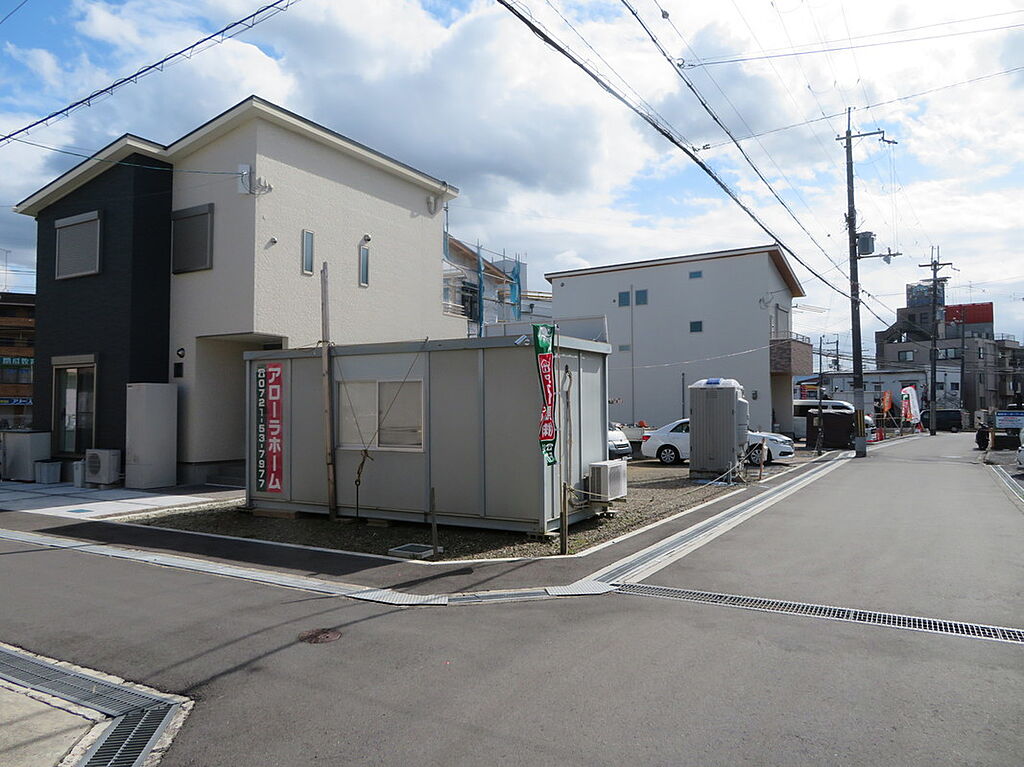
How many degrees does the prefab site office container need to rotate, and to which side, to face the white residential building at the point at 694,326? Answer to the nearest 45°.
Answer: approximately 180°

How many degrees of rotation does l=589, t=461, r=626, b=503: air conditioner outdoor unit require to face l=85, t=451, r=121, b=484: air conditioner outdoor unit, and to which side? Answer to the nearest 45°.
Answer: approximately 135° to its right

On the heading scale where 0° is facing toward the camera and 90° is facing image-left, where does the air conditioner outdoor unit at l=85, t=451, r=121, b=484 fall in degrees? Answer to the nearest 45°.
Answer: approximately 45°

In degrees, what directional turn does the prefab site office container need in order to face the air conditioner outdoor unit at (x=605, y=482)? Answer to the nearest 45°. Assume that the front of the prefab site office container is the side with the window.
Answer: approximately 135° to its left

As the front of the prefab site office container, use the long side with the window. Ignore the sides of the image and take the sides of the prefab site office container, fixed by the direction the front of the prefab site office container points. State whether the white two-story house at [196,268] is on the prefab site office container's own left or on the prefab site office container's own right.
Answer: on the prefab site office container's own right

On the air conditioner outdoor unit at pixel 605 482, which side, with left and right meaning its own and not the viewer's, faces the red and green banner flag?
right
